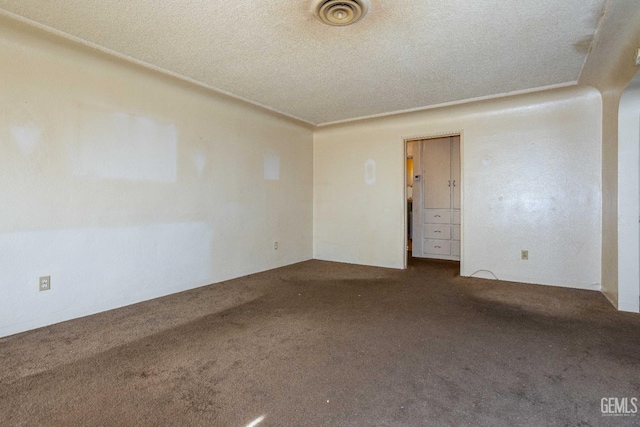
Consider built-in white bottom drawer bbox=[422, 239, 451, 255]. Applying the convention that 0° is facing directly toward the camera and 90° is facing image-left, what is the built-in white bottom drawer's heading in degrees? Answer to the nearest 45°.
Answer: approximately 0°

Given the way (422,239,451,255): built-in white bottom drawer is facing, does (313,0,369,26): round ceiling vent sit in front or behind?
in front
